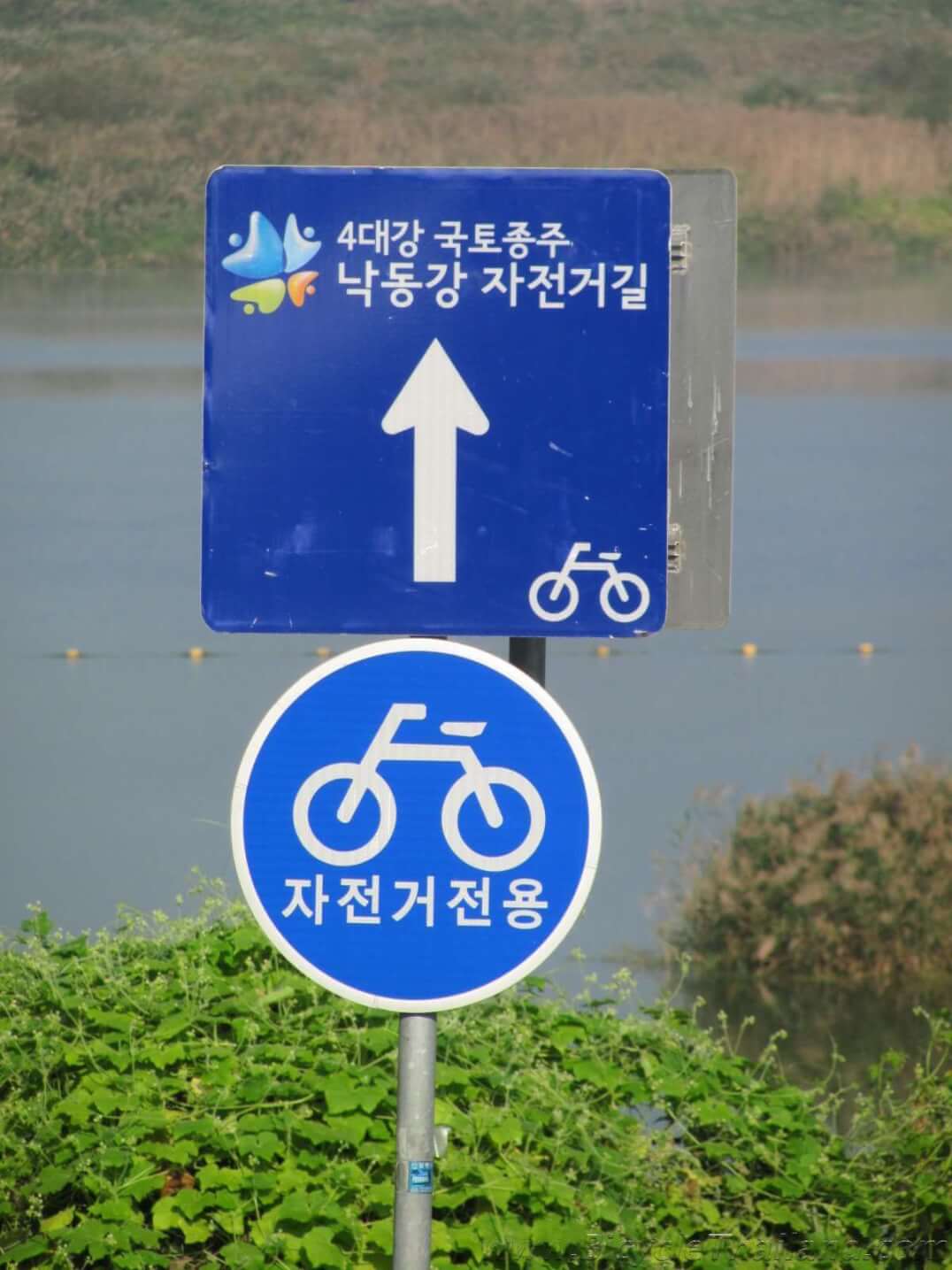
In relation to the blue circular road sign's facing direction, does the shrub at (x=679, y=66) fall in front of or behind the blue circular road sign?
behind

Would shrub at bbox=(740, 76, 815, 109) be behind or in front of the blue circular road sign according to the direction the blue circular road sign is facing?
behind

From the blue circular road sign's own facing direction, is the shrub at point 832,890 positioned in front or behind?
behind

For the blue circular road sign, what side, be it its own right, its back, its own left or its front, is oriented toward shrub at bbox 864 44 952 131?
back

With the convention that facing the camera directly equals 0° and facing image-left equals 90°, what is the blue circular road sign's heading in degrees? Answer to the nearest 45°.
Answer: approximately 0°
